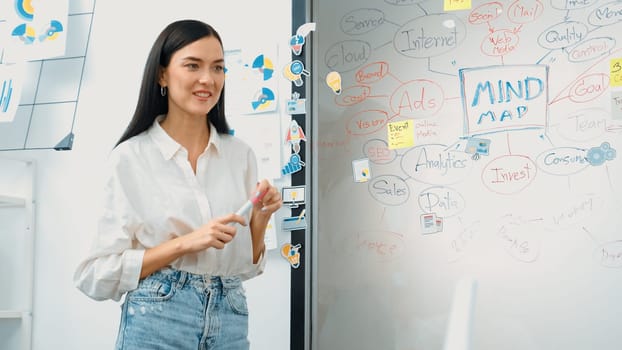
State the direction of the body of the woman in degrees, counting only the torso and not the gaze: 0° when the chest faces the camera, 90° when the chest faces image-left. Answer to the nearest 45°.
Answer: approximately 315°
